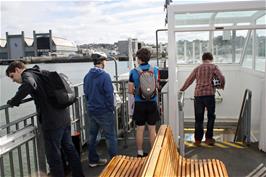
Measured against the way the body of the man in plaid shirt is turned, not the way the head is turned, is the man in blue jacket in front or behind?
behind

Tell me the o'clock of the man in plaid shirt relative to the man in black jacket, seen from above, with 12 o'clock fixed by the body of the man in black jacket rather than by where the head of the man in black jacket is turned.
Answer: The man in plaid shirt is roughly at 5 o'clock from the man in black jacket.

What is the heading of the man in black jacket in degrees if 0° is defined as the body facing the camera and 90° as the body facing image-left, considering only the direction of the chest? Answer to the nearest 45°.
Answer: approximately 90°

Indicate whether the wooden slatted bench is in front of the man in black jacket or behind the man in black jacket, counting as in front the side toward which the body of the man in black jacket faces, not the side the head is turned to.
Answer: behind

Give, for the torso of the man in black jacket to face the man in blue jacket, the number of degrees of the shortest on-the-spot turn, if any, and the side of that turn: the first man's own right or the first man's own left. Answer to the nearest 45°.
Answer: approximately 135° to the first man's own right

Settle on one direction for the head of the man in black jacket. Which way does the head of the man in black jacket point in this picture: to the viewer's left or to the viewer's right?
to the viewer's left

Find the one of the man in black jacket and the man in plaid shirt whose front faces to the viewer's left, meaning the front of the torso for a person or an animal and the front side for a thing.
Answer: the man in black jacket
